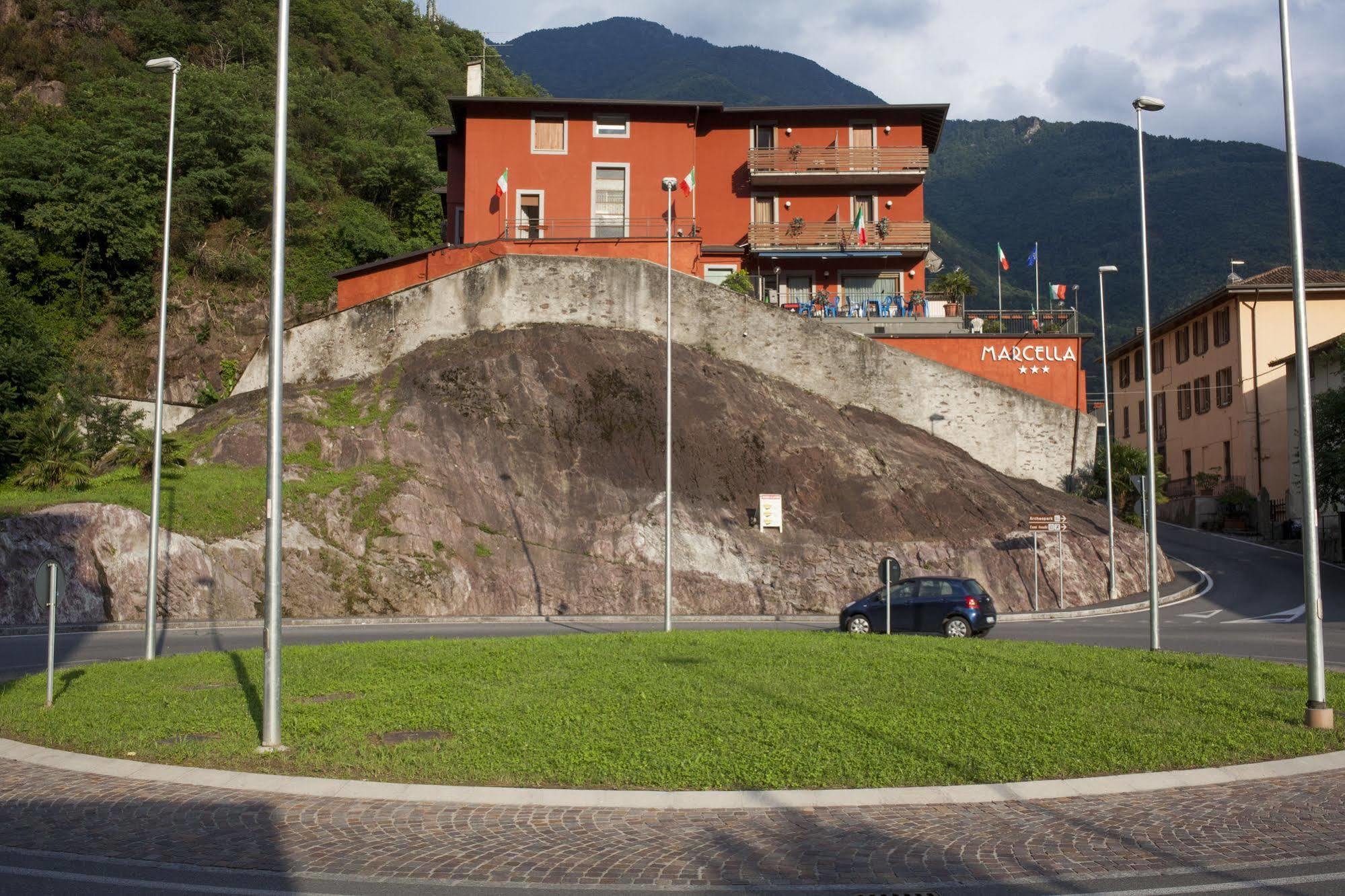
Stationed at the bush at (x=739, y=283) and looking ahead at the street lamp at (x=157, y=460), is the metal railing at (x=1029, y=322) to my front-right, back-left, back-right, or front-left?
back-left

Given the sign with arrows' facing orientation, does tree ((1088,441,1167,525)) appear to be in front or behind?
behind

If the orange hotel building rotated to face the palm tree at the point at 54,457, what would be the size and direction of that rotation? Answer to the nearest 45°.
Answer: approximately 45° to its right
